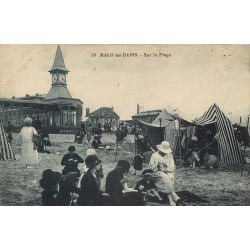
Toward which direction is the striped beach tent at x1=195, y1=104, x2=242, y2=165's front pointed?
to the viewer's left

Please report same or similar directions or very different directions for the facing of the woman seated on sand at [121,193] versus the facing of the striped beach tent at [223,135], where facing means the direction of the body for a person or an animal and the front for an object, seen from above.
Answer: very different directions
